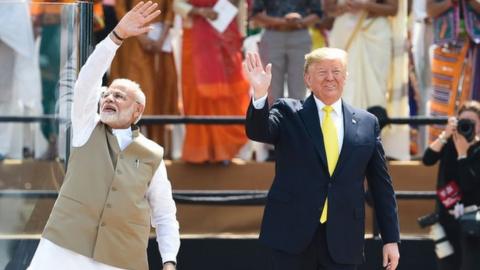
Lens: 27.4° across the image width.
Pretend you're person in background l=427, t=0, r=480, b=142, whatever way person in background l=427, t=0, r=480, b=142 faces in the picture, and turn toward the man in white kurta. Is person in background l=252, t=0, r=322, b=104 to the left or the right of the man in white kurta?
right

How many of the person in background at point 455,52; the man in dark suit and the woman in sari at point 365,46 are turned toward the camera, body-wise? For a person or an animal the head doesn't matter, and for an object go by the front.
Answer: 3

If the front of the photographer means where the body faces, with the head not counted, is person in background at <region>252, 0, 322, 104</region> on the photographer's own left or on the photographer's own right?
on the photographer's own right

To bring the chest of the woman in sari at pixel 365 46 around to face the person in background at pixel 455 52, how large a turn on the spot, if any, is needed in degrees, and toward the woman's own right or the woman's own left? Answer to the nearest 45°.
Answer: approximately 90° to the woman's own left

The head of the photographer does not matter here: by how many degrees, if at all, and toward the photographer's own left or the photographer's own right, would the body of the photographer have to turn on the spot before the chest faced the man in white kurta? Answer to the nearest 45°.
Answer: approximately 45° to the photographer's own right

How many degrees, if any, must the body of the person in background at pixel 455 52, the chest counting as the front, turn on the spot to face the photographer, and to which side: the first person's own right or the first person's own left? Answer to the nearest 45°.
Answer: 0° — they already face them

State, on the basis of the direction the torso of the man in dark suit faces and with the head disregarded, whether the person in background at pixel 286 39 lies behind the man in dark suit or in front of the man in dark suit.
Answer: behind

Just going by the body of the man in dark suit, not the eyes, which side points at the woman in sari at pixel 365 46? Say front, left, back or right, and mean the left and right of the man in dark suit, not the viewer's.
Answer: back

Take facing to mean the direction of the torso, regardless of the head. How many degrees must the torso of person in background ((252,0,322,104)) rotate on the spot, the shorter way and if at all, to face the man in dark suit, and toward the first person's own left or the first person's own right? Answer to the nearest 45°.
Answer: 0° — they already face them

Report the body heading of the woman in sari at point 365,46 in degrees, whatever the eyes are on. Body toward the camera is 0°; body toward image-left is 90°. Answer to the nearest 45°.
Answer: approximately 0°

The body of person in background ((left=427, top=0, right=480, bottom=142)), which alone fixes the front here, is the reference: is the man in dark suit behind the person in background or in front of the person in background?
in front
